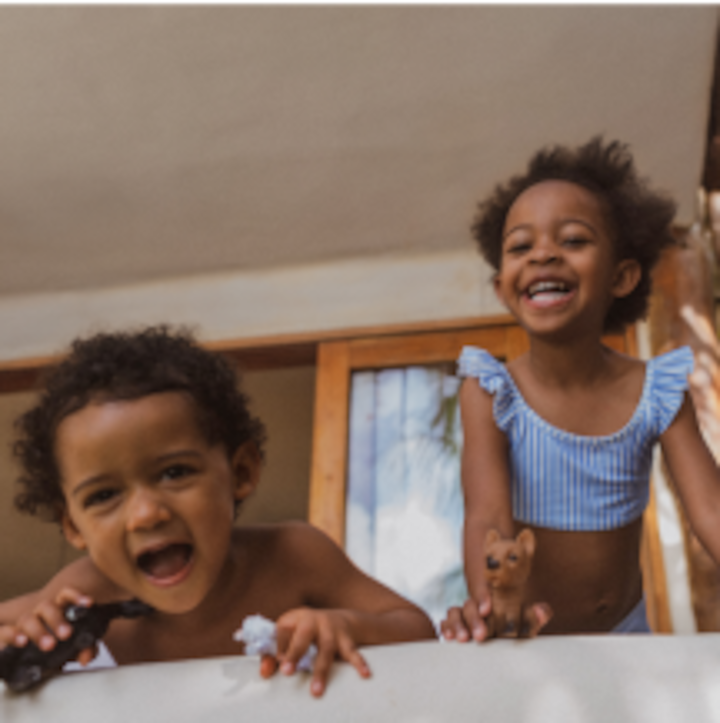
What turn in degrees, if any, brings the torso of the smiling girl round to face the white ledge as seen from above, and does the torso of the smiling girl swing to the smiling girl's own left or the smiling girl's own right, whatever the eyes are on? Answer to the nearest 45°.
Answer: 0° — they already face it

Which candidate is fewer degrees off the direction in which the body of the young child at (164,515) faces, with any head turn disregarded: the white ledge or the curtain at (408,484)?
the white ledge

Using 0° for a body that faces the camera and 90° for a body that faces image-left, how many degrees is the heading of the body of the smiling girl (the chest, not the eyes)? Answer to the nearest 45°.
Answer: approximately 0°

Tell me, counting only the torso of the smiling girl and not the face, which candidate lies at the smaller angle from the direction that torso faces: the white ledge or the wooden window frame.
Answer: the white ledge

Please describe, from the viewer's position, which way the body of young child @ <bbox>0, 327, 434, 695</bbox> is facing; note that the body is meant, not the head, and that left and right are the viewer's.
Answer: facing the viewer

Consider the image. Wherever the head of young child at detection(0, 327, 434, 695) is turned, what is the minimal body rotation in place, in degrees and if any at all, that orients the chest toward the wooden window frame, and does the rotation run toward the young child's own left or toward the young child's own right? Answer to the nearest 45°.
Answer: approximately 180°

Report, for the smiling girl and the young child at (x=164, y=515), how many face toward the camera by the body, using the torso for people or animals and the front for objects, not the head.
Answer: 2

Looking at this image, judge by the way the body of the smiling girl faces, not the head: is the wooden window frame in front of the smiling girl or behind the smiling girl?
behind
